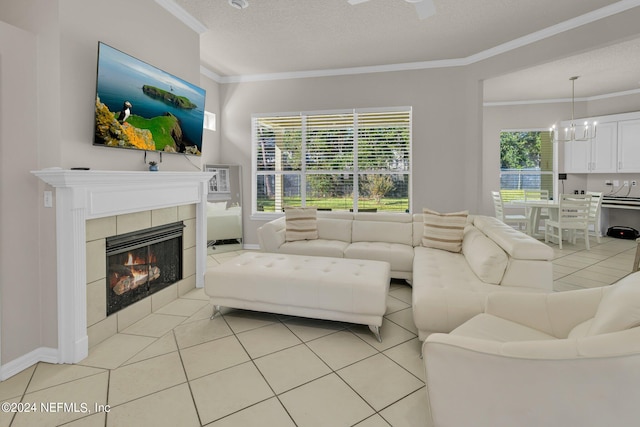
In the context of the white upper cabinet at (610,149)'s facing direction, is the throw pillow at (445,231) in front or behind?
in front

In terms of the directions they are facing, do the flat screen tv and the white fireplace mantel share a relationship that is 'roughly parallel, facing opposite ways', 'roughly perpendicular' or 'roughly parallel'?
roughly parallel

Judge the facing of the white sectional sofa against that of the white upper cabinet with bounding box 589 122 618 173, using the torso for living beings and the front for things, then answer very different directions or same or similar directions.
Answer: same or similar directions

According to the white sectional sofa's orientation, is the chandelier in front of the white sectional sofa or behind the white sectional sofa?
behind

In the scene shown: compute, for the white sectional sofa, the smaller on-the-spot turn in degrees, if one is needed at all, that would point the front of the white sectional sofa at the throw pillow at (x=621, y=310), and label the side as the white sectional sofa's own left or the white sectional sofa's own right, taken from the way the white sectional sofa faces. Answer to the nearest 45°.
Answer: approximately 45° to the white sectional sofa's own left

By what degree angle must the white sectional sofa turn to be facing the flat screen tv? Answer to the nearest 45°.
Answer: approximately 45° to its right

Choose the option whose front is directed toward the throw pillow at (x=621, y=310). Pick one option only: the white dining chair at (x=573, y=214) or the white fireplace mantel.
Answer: the white fireplace mantel

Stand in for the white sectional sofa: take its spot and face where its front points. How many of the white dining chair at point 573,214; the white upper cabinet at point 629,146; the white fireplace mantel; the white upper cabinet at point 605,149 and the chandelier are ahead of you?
1

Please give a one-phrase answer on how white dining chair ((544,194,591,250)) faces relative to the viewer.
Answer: facing away from the viewer and to the left of the viewer

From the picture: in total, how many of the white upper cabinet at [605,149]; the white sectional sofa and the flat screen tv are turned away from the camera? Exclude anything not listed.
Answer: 0

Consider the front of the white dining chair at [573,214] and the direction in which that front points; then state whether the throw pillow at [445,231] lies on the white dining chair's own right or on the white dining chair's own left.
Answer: on the white dining chair's own left

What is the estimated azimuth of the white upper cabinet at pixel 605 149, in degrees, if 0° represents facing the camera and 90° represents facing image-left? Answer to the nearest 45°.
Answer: approximately 45°

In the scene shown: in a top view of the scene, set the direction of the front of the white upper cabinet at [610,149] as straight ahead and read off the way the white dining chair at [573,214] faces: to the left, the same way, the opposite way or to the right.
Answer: to the right

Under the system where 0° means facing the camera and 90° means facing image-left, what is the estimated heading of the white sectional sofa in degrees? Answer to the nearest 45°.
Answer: approximately 45°

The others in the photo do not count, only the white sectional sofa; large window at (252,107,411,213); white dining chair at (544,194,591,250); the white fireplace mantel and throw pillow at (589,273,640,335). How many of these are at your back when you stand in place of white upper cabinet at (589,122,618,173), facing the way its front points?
0

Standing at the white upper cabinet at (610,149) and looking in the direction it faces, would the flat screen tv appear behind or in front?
in front

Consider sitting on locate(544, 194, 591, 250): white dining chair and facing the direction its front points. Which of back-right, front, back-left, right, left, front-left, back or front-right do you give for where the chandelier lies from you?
front-right

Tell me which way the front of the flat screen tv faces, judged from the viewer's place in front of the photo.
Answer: facing the viewer and to the right of the viewer

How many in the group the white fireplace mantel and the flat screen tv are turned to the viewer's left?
0

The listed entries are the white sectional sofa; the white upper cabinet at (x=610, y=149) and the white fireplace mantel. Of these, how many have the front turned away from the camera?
0
